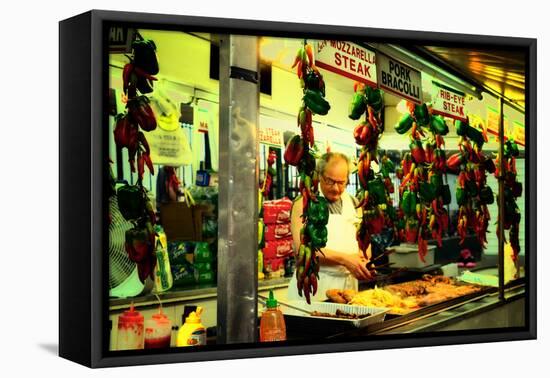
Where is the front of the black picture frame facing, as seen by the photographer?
facing the viewer and to the right of the viewer
